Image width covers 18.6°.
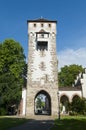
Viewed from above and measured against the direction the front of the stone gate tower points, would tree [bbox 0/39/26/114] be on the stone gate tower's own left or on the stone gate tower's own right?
on the stone gate tower's own right

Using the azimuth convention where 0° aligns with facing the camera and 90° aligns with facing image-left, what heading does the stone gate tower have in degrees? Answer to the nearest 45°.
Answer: approximately 0°
